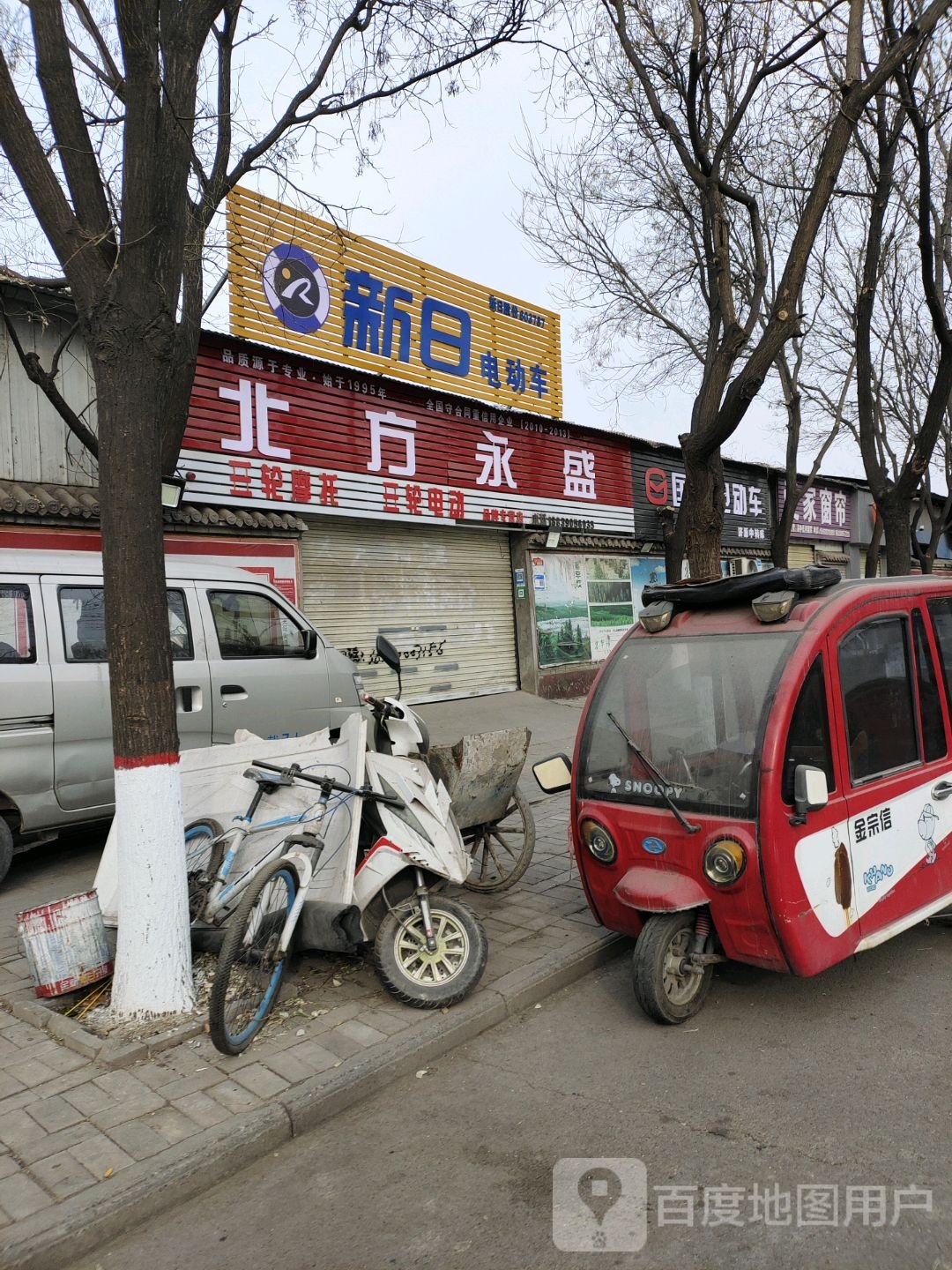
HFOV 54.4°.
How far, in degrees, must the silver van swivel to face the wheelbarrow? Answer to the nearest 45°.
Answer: approximately 45° to its right

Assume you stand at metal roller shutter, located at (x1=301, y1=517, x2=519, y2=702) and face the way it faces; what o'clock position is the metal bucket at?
The metal bucket is roughly at 2 o'clock from the metal roller shutter.

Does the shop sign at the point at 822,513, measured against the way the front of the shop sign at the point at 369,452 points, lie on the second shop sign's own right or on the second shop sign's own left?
on the second shop sign's own left

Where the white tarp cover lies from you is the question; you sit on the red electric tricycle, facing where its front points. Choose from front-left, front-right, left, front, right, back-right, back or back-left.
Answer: front-right

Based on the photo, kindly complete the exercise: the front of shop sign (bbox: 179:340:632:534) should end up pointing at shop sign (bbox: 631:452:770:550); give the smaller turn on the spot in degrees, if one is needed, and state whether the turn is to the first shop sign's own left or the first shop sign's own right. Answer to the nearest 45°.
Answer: approximately 90° to the first shop sign's own left

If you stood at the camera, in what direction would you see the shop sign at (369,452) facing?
facing the viewer and to the right of the viewer

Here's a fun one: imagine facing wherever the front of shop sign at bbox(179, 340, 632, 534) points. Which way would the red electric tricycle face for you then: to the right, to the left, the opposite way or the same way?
to the right

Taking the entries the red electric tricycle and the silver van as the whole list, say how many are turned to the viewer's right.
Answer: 1

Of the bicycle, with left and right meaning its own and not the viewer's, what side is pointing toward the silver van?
back

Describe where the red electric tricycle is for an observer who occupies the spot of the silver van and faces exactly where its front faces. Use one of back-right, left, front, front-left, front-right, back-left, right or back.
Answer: front-right

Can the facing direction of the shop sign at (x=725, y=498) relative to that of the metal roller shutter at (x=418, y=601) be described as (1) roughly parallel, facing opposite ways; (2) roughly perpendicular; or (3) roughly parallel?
roughly parallel

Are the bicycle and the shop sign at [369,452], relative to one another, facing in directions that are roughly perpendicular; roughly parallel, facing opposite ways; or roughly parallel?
roughly parallel

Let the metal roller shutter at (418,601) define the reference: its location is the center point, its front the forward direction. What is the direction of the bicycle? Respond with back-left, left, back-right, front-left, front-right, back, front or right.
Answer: front-right
